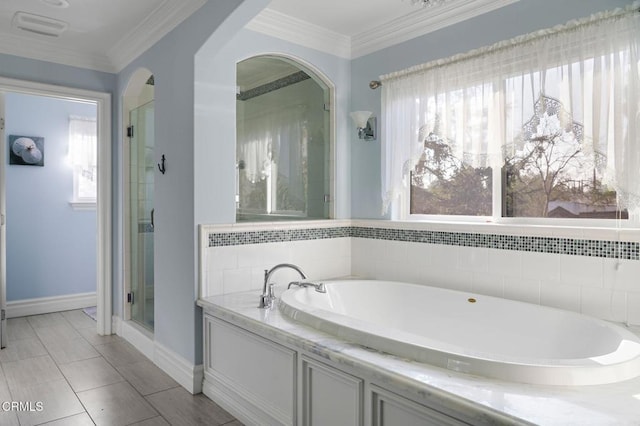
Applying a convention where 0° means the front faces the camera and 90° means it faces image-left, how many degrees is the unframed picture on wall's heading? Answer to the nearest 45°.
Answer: approximately 0°

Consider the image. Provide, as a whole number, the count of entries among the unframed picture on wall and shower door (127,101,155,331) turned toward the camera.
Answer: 1

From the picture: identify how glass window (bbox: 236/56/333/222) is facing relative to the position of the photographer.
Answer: facing the viewer and to the right of the viewer

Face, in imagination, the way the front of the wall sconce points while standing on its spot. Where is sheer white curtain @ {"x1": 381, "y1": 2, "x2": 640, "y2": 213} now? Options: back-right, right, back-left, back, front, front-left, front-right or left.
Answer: left

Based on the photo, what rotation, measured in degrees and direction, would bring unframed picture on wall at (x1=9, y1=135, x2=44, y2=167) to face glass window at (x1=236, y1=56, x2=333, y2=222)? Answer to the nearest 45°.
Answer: approximately 45° to its left

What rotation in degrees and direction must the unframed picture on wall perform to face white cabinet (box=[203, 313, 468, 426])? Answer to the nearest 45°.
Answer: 0° — it already faces it

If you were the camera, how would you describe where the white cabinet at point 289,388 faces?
facing the viewer and to the left of the viewer
